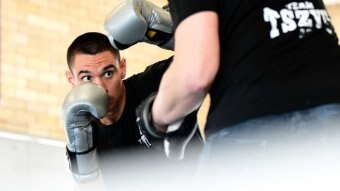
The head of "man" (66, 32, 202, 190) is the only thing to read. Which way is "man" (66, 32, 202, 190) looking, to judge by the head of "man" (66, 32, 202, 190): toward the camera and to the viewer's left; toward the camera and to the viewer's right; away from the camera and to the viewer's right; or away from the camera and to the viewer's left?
toward the camera and to the viewer's right

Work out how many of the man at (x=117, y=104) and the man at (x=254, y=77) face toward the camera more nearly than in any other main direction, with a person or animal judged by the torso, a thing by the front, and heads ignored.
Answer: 1

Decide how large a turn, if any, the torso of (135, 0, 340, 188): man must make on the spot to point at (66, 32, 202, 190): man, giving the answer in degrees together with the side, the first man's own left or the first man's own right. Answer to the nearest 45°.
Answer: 0° — they already face them

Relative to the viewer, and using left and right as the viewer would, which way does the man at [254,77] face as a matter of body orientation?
facing away from the viewer and to the left of the viewer

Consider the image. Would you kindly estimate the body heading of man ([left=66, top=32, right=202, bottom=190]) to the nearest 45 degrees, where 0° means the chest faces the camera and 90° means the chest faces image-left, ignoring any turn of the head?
approximately 0°
